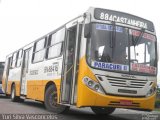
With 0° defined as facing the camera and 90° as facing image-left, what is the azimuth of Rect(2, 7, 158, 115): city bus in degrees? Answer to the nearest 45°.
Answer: approximately 315°
